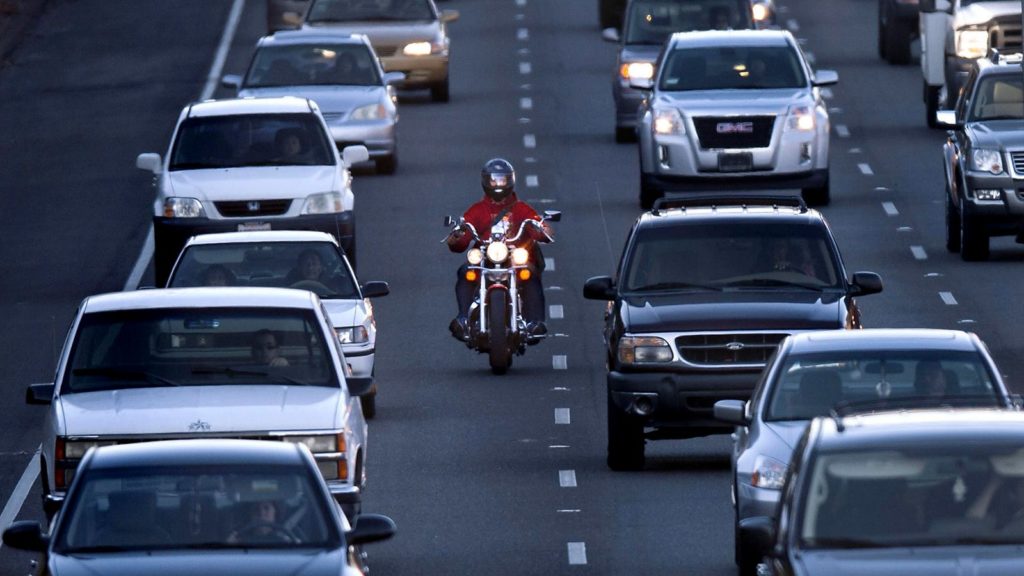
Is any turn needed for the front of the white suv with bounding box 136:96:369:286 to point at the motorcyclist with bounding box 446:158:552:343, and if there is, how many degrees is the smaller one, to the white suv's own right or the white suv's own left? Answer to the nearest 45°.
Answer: approximately 45° to the white suv's own left

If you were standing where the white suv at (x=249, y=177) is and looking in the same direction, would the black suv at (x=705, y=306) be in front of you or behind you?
in front

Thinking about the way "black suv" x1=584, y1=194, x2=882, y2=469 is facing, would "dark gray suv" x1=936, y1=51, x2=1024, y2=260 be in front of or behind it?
behind

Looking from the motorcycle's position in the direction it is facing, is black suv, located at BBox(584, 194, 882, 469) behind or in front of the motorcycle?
in front

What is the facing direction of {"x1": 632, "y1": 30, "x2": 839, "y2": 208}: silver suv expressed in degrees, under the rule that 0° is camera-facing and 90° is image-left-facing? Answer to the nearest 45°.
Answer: approximately 0°

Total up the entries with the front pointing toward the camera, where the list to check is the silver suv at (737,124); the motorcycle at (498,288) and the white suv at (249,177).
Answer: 3

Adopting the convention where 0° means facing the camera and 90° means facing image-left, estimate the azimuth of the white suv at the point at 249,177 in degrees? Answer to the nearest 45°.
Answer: approximately 0°
